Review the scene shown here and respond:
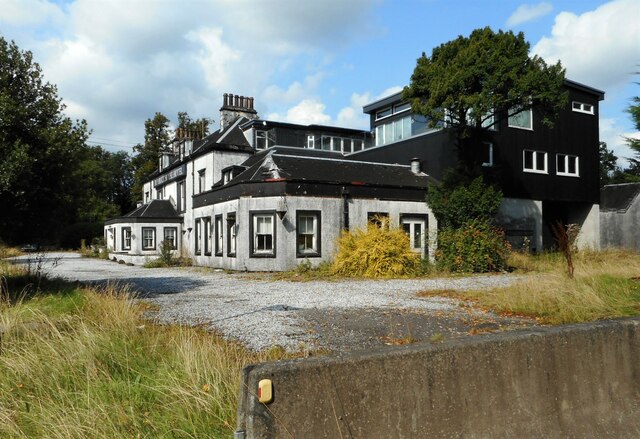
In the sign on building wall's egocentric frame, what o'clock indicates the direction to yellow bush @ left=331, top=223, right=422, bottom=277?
The yellow bush is roughly at 10 o'clock from the sign on building wall.

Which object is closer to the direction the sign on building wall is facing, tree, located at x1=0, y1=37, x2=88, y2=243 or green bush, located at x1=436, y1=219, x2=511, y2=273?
the tree

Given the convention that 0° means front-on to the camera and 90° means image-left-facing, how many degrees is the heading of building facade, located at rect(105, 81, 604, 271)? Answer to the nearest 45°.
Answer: approximately 45°

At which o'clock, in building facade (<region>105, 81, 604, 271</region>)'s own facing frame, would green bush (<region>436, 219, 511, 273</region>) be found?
The green bush is roughly at 9 o'clock from the building facade.

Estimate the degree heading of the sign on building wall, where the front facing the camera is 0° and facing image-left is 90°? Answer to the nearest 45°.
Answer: approximately 45°

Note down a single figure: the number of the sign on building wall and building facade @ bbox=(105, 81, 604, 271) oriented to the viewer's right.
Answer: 0

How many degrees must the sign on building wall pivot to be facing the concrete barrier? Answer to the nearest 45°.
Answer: approximately 45° to its left
